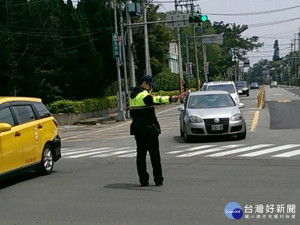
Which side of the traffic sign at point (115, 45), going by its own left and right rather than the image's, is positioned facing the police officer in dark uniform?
front

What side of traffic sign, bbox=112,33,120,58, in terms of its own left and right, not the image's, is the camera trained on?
front

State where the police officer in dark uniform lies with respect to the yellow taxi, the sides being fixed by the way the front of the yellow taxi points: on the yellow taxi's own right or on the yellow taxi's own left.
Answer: on the yellow taxi's own left

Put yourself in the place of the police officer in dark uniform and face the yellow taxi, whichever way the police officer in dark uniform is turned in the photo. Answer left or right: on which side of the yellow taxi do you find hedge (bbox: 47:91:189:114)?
right

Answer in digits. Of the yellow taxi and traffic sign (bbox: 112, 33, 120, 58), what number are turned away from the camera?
0
